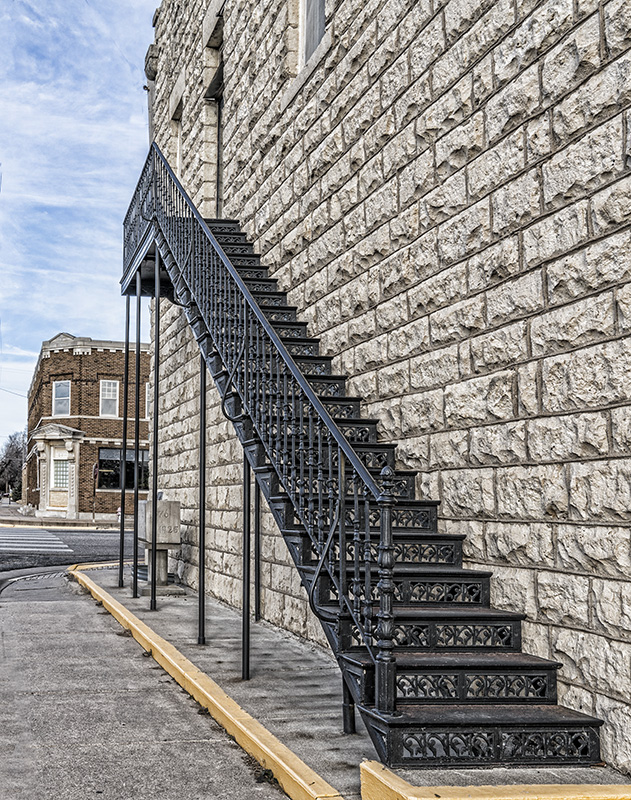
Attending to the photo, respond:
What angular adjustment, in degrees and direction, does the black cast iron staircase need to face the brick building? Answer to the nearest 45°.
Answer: approximately 180°

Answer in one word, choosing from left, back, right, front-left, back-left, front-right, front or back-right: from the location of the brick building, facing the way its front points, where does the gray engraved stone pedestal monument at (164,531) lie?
front-left

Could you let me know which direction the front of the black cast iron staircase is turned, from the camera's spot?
facing the viewer

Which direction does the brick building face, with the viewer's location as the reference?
facing the viewer and to the left of the viewer

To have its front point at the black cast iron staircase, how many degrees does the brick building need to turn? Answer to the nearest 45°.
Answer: approximately 45° to its left

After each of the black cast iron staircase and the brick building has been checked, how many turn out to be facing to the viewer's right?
0

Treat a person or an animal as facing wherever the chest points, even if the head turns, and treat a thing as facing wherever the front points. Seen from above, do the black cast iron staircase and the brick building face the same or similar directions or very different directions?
same or similar directions
